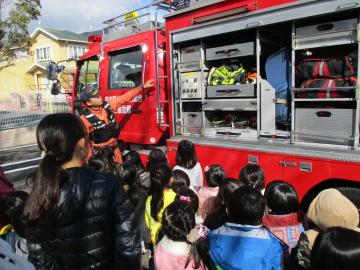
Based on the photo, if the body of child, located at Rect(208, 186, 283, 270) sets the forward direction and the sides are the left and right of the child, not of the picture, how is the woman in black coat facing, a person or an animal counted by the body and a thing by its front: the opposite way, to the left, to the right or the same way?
the same way

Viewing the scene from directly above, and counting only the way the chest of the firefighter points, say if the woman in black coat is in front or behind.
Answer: in front

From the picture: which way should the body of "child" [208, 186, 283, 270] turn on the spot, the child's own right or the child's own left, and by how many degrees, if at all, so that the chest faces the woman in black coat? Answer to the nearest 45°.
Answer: approximately 135° to the child's own left

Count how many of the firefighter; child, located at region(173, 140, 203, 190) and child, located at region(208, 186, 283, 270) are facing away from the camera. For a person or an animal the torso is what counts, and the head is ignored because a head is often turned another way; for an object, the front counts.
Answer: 2

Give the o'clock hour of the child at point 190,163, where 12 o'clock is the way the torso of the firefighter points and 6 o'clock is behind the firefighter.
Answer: The child is roughly at 12 o'clock from the firefighter.

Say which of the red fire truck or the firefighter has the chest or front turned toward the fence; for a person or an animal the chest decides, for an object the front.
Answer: the red fire truck

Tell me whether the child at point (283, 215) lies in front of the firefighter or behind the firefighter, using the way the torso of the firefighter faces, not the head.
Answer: in front

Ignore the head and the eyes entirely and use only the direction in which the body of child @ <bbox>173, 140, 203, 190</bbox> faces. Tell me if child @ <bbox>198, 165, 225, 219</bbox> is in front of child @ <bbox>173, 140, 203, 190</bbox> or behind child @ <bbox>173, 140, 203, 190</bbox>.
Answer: behind

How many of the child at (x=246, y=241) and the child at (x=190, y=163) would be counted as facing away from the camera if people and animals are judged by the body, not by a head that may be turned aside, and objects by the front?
2

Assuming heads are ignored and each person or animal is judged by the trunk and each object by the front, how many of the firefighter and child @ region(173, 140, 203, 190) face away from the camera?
1

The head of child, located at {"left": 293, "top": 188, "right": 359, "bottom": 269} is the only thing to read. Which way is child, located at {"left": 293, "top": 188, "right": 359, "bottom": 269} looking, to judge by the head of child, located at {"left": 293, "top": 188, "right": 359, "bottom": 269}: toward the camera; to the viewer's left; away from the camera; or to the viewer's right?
away from the camera

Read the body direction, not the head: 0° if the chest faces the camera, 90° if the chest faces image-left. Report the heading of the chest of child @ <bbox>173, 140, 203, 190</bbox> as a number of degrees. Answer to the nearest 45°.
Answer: approximately 180°

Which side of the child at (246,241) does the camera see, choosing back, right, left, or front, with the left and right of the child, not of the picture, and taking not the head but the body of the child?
back

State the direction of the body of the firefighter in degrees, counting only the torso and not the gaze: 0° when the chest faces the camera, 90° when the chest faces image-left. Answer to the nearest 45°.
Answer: approximately 315°

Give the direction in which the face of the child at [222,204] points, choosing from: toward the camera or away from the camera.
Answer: away from the camera

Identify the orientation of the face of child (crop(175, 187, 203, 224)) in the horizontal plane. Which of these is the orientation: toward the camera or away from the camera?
away from the camera

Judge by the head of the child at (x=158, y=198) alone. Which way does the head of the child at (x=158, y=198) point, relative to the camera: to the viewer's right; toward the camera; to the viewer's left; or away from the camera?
away from the camera

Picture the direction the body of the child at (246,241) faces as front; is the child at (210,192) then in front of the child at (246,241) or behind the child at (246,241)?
in front

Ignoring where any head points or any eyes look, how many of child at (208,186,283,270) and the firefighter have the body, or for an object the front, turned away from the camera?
1
